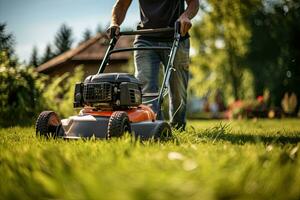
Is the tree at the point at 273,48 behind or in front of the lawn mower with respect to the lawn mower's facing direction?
behind

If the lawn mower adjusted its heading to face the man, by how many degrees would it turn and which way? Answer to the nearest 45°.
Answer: approximately 180°

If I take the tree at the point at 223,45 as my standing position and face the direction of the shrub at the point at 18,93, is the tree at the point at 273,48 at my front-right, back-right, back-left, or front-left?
back-left

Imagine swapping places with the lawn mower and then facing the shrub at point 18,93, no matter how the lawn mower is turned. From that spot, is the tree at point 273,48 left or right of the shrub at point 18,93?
right

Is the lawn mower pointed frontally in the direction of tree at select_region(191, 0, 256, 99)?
no

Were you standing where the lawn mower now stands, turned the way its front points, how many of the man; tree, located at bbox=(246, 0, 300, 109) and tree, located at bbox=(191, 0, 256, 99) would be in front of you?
0

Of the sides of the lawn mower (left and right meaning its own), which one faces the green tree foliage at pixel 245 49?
back

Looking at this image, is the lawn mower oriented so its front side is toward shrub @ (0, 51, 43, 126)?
no
